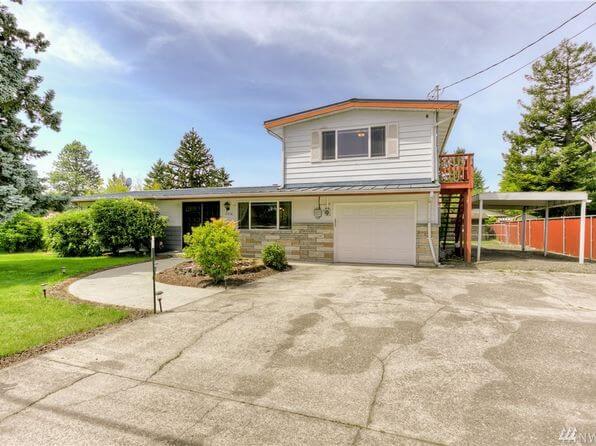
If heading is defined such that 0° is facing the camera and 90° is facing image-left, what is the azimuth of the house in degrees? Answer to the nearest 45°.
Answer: approximately 0°

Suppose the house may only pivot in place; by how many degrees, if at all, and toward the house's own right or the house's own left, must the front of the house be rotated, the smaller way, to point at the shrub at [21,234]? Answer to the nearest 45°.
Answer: approximately 90° to the house's own right

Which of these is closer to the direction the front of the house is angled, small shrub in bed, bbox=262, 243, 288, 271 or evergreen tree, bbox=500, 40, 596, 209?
the small shrub in bed

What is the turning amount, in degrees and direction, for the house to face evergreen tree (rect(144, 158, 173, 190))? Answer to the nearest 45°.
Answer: approximately 135° to its right

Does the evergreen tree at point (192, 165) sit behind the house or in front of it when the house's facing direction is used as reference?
behind

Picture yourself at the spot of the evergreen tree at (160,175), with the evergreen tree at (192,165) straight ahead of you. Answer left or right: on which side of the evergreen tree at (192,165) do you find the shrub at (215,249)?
right

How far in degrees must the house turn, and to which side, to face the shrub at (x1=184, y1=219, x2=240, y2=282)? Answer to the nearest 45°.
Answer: approximately 45° to its right

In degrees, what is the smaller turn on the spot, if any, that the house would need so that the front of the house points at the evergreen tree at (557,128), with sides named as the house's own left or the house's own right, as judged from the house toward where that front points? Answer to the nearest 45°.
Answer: approximately 135° to the house's own left

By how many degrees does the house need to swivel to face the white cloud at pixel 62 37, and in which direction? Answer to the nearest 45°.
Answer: approximately 90° to its right

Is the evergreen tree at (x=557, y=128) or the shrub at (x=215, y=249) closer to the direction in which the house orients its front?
the shrub
